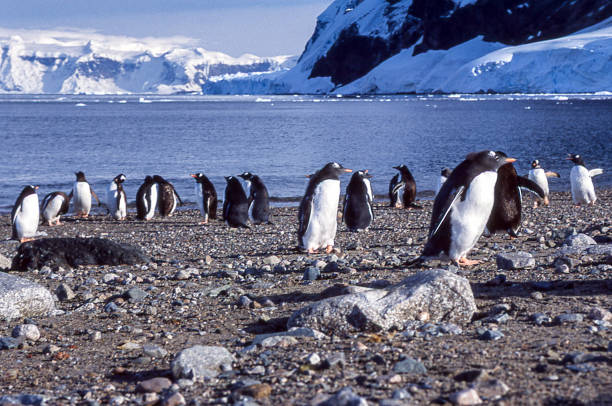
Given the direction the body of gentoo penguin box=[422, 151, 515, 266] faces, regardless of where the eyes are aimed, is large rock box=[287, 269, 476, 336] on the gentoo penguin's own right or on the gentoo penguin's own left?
on the gentoo penguin's own right

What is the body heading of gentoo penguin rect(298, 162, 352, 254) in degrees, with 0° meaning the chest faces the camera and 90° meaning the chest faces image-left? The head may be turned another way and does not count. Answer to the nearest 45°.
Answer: approximately 315°

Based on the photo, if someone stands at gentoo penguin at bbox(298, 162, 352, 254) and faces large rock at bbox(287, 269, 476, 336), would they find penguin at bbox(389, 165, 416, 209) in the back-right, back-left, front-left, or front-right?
back-left

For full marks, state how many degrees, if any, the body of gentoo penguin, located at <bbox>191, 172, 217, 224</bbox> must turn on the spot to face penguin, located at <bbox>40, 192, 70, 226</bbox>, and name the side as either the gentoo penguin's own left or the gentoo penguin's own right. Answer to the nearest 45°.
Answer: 0° — it already faces it

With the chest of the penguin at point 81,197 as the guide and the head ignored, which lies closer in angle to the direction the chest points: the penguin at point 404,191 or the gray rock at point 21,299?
the gray rock

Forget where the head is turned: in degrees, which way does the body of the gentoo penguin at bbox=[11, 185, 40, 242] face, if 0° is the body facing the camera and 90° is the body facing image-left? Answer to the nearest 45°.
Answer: approximately 315°

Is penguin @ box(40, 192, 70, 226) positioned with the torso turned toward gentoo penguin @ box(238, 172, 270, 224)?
yes
